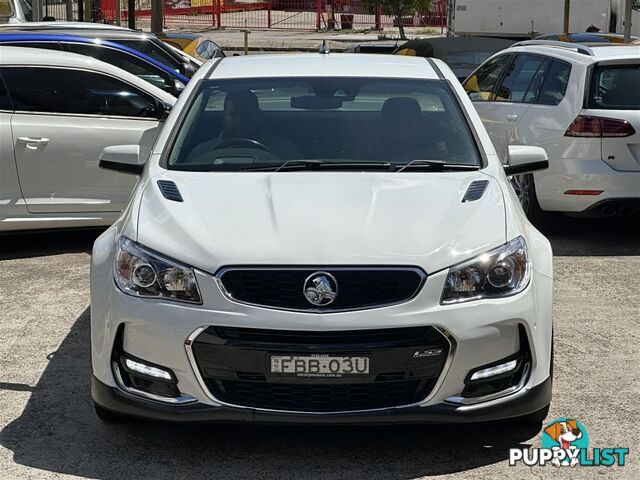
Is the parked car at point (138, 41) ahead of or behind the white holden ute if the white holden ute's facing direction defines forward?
behind

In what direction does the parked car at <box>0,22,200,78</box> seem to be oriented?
to the viewer's right

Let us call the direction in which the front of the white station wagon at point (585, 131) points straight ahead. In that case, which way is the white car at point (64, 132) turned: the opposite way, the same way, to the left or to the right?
to the right

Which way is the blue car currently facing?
to the viewer's right

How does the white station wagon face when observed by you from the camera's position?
facing away from the viewer and to the left of the viewer

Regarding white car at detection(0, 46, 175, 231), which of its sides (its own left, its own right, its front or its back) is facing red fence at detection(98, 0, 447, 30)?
left

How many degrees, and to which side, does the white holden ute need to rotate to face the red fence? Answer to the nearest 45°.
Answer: approximately 180°

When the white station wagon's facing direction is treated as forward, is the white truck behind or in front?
in front

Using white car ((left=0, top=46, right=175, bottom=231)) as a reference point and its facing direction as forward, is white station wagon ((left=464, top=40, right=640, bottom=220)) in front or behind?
in front

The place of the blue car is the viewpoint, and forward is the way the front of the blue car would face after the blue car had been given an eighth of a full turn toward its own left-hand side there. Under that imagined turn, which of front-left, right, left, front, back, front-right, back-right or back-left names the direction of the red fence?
front-left

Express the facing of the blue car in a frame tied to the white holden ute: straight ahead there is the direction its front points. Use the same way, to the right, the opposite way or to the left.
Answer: to the left

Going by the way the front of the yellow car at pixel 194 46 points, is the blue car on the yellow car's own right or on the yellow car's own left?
on the yellow car's own right
